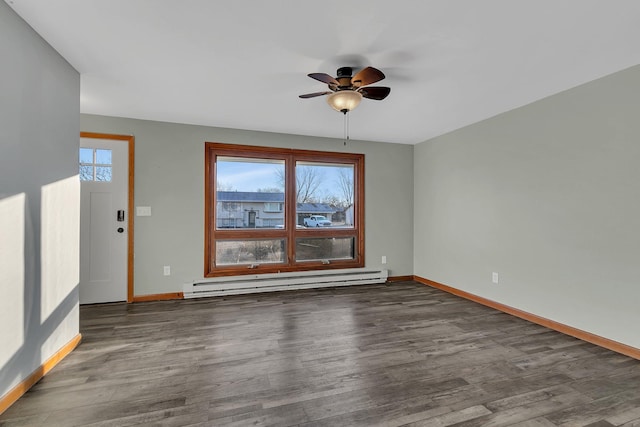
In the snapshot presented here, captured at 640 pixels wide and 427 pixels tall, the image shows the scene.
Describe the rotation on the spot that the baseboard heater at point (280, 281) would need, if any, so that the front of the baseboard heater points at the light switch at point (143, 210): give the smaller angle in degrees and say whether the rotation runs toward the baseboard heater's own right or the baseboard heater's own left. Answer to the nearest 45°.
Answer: approximately 90° to the baseboard heater's own right

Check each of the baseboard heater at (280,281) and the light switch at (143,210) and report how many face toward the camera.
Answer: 2

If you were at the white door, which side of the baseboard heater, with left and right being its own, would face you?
right

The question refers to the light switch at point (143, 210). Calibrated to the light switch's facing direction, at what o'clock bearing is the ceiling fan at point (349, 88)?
The ceiling fan is roughly at 11 o'clock from the light switch.

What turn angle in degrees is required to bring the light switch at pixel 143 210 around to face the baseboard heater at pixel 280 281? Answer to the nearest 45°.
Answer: approximately 90° to its left

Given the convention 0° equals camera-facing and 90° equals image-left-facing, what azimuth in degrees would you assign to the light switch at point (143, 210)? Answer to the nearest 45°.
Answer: approximately 0°

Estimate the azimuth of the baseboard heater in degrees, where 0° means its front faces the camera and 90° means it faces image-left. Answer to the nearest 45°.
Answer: approximately 0°

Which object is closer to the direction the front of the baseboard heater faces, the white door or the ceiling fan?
the ceiling fan
